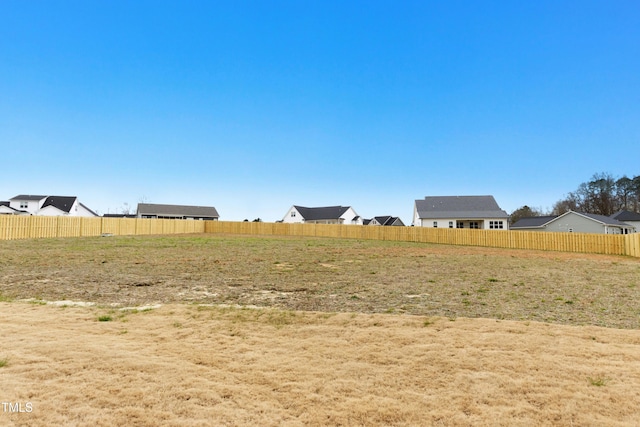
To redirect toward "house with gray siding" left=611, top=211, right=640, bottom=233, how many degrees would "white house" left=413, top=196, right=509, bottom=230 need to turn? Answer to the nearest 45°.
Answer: approximately 90° to its right

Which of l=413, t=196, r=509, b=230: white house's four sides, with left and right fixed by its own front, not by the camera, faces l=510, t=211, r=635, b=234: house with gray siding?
right

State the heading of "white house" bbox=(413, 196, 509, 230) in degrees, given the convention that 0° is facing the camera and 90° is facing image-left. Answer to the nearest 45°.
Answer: approximately 180°
